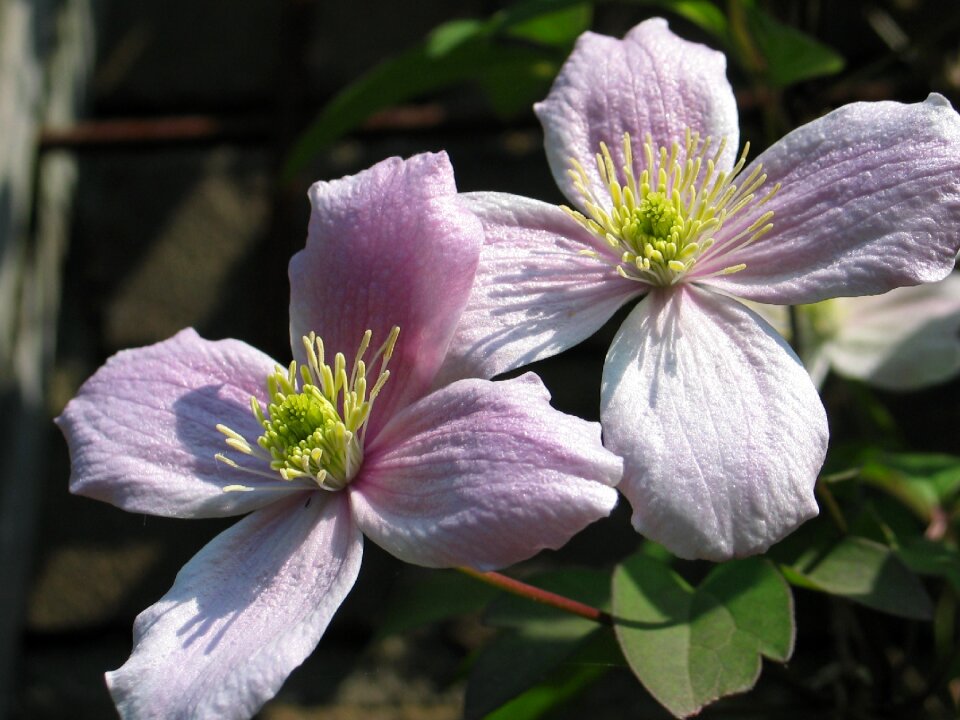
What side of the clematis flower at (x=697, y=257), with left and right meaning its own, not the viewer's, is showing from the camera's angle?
front

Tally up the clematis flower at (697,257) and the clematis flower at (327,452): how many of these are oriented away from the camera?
0

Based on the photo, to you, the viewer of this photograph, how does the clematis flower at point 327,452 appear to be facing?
facing the viewer and to the left of the viewer
